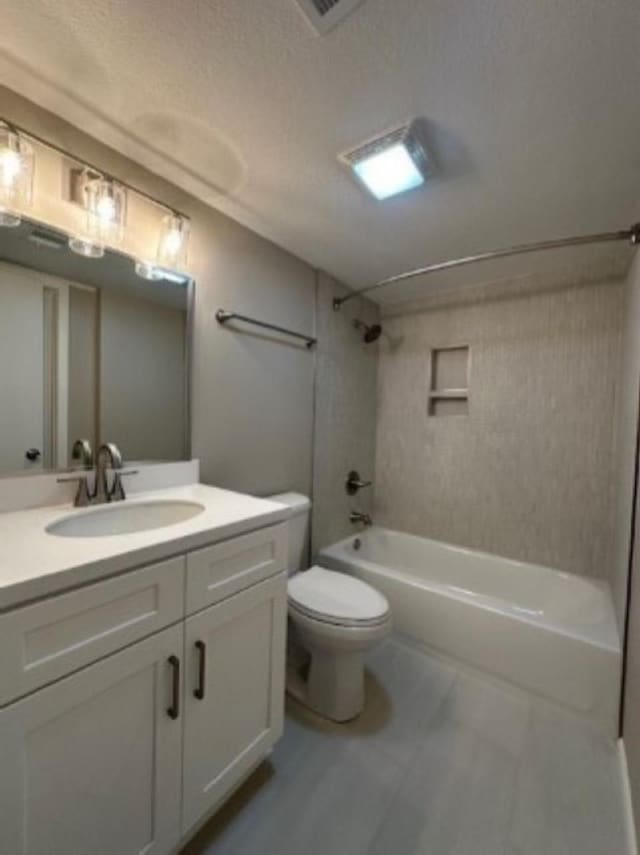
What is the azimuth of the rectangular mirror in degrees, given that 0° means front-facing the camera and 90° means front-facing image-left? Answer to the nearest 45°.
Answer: approximately 315°

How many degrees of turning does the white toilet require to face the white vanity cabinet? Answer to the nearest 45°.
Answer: approximately 90° to its right

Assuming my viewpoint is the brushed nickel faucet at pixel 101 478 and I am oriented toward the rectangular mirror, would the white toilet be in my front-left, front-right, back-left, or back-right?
back-right

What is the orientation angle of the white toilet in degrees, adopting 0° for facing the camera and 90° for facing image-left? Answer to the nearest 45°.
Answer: approximately 315°

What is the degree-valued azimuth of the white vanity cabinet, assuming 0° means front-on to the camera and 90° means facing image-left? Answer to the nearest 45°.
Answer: approximately 315°

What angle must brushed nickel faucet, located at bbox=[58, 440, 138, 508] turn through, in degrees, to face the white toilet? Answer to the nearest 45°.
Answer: approximately 45° to its left

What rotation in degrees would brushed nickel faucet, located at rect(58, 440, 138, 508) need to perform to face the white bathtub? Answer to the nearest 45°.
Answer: approximately 45° to its left

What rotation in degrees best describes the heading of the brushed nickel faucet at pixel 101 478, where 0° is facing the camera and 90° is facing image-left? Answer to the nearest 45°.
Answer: approximately 315°
